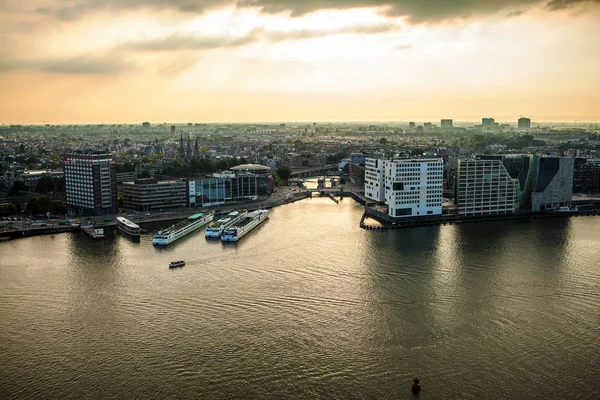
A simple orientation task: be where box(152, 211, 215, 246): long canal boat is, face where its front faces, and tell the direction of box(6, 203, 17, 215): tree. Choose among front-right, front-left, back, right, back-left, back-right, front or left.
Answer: right

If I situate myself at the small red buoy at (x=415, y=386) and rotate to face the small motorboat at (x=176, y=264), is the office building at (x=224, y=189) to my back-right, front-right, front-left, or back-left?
front-right

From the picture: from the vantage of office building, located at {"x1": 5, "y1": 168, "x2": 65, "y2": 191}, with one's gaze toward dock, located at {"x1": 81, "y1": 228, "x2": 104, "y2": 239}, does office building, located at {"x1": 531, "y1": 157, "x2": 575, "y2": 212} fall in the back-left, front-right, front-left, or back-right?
front-left

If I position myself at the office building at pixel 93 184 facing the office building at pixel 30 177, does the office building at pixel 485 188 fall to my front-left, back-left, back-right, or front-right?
back-right

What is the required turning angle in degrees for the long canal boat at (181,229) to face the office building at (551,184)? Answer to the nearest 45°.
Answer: approximately 135° to its left

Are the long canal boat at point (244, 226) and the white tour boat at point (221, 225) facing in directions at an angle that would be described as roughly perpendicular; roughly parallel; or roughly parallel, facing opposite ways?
roughly parallel

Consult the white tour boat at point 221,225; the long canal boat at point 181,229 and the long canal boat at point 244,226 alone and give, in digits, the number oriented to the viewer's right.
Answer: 0

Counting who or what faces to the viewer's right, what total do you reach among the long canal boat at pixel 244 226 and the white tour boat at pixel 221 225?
0

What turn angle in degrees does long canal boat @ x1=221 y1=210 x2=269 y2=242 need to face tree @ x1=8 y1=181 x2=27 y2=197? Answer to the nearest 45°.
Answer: approximately 90° to its right

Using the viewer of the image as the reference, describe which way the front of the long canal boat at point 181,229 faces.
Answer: facing the viewer and to the left of the viewer

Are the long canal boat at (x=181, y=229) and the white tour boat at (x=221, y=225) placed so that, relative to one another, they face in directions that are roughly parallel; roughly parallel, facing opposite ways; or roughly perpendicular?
roughly parallel

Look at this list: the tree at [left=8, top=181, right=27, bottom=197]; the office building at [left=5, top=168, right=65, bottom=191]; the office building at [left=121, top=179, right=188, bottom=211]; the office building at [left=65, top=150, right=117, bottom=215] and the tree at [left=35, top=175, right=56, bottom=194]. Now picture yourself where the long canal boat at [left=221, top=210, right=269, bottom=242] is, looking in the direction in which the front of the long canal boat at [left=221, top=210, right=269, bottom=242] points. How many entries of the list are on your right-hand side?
5

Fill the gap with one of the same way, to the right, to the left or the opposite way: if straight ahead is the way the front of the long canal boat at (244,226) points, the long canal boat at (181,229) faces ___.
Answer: the same way
